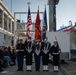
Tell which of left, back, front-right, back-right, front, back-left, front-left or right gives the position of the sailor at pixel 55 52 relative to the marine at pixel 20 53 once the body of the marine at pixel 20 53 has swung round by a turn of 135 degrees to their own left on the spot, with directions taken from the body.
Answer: front-right

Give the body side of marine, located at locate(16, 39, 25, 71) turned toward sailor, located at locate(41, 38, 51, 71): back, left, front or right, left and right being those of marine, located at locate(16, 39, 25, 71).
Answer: left

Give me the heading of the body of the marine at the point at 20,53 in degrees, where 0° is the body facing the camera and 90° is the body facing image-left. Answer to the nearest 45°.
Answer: approximately 0°
